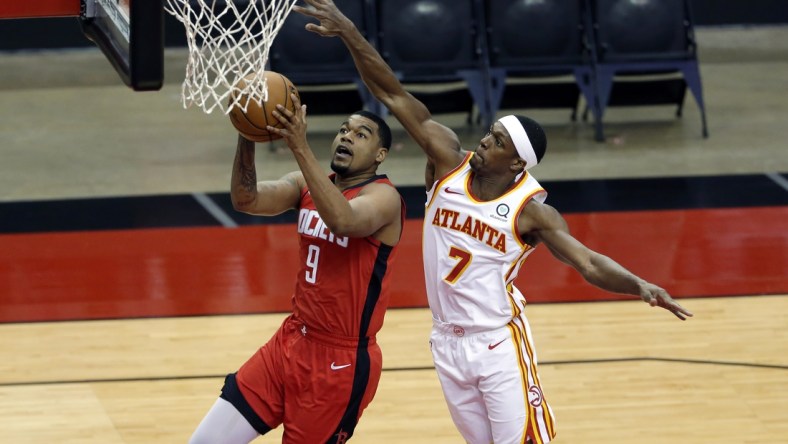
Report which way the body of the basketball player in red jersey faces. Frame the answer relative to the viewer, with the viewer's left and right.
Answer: facing the viewer and to the left of the viewer

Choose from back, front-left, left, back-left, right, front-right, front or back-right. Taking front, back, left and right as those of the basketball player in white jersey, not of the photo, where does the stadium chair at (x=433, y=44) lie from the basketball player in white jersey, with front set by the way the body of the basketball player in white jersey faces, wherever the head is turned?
back-right

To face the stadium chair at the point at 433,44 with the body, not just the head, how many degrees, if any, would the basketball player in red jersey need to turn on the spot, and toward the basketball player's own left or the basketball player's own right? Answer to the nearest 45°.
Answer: approximately 135° to the basketball player's own right

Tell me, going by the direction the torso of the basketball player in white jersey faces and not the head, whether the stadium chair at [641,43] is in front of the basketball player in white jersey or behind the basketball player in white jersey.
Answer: behind

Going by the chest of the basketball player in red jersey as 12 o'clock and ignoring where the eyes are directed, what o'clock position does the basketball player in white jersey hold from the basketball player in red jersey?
The basketball player in white jersey is roughly at 7 o'clock from the basketball player in red jersey.

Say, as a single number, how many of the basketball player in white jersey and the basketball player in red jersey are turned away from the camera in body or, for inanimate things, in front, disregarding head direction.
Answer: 0

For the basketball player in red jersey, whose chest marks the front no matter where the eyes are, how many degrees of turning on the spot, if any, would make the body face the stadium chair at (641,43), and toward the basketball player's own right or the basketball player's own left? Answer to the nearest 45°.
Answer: approximately 180°
